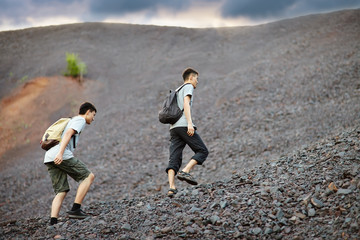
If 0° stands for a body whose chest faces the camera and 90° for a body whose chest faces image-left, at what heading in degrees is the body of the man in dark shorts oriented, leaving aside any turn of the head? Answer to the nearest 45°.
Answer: approximately 270°

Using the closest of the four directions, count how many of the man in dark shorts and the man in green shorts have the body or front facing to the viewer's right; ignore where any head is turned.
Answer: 2

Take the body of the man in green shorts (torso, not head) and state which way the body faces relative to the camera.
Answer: to the viewer's right

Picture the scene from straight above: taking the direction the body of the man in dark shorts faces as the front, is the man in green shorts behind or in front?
behind

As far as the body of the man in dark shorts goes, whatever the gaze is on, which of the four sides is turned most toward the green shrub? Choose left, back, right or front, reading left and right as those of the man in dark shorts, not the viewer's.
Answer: left

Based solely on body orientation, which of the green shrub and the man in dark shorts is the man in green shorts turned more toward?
the man in dark shorts

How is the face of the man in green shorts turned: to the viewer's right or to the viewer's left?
to the viewer's right

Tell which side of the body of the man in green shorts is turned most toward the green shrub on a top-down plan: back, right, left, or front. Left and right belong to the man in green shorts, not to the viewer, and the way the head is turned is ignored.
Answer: left

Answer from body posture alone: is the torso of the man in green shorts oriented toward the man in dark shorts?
yes

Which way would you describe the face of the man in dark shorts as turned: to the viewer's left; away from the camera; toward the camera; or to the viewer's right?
to the viewer's right
